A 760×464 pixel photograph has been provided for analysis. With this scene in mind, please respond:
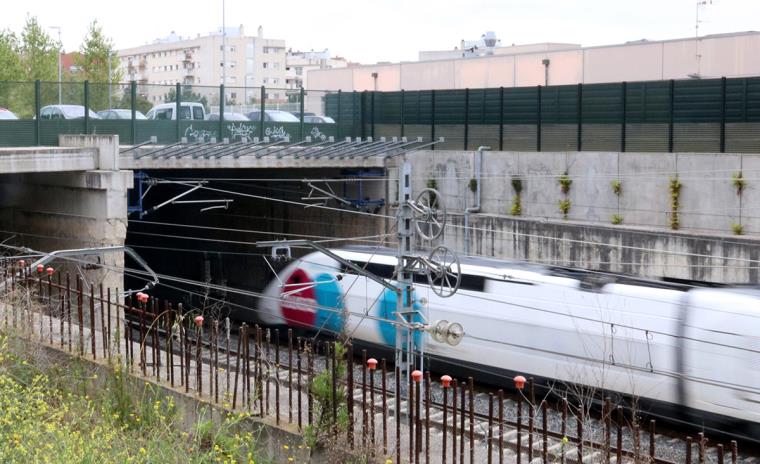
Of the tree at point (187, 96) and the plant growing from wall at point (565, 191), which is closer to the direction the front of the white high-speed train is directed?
the tree

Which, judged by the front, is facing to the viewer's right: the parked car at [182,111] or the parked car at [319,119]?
the parked car at [319,119]

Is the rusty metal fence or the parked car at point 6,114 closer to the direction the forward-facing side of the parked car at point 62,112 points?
the rusty metal fence

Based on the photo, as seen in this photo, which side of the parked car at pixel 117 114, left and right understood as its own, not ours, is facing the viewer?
right

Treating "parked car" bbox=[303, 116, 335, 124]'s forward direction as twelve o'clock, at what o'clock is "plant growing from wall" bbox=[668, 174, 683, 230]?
The plant growing from wall is roughly at 1 o'clock from the parked car.

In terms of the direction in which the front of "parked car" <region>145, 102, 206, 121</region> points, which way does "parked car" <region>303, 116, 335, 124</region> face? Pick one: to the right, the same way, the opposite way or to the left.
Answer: the opposite way

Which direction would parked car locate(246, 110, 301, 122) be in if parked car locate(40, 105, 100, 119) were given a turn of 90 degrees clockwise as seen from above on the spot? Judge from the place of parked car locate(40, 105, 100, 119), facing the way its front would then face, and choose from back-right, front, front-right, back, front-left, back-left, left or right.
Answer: back-left
